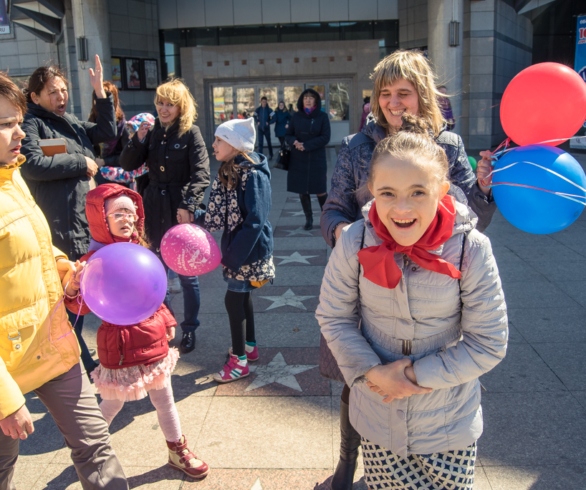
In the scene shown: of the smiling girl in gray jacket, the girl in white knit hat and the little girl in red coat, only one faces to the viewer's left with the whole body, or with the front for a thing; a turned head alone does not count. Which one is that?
the girl in white knit hat

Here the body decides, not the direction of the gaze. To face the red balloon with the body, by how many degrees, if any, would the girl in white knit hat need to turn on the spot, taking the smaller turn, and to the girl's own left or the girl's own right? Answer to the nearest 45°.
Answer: approximately 135° to the girl's own left

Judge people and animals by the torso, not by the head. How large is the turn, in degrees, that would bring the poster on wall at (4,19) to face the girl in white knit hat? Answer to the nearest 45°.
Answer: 0° — it already faces them

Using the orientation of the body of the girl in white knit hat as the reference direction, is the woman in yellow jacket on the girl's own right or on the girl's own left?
on the girl's own left

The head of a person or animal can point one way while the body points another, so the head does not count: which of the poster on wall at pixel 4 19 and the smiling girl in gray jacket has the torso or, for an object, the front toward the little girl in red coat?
the poster on wall

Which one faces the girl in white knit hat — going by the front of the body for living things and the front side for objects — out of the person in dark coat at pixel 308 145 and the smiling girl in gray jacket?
the person in dark coat
